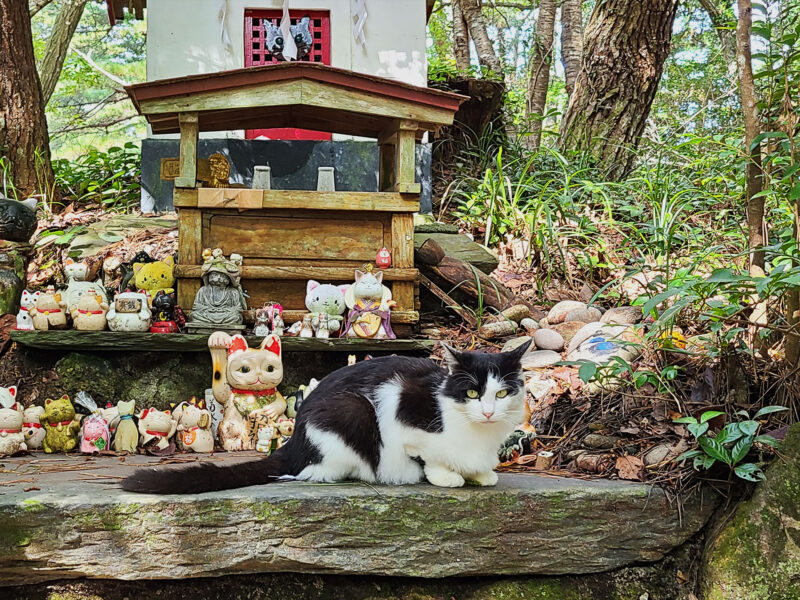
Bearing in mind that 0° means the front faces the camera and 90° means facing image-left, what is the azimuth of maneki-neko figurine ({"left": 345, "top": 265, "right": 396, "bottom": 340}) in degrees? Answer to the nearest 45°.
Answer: approximately 0°

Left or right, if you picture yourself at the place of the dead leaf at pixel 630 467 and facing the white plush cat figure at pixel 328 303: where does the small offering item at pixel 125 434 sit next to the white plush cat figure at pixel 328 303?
left

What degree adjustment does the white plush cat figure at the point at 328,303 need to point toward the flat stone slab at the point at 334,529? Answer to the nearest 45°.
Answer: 0° — it already faces it

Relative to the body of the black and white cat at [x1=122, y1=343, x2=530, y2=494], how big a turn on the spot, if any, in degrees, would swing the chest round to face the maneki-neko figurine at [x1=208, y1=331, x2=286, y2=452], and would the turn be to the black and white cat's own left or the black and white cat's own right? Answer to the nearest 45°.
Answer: approximately 180°

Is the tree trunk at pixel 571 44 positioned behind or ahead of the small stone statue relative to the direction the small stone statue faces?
behind

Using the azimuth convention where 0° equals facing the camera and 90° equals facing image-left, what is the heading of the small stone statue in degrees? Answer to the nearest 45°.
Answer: approximately 0°
